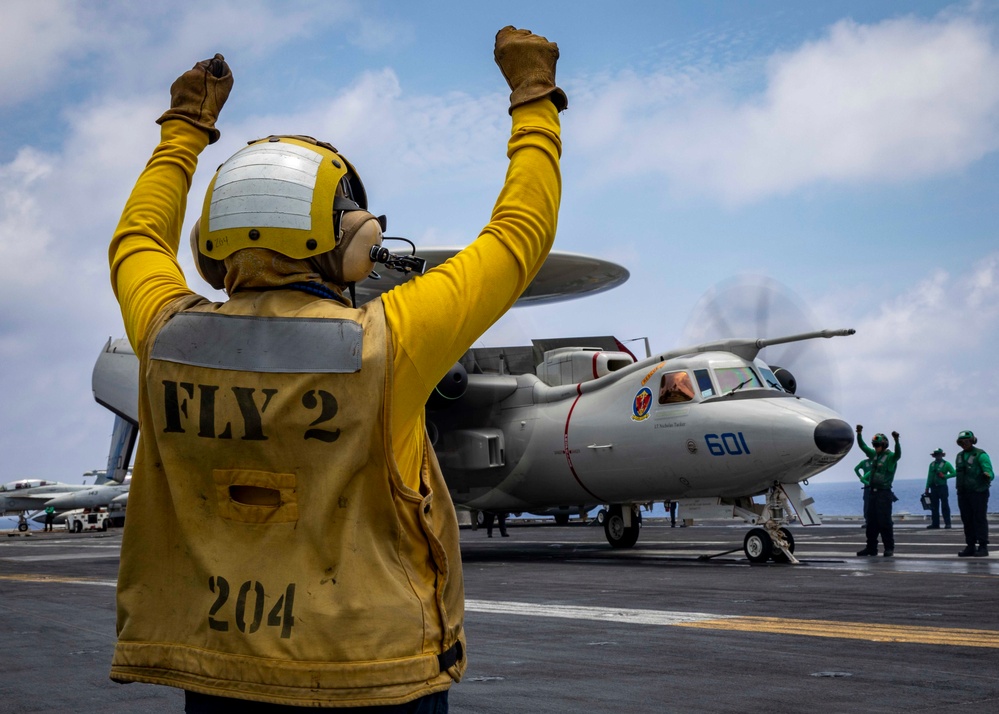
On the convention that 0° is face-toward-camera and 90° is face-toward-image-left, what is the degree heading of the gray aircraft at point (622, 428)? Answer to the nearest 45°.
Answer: approximately 315°
